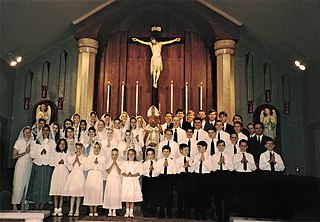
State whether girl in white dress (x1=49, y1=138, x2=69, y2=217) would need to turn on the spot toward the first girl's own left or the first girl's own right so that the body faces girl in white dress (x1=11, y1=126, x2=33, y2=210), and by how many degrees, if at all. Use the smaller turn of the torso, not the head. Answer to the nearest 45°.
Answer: approximately 135° to the first girl's own right

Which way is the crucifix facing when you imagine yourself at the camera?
facing the viewer

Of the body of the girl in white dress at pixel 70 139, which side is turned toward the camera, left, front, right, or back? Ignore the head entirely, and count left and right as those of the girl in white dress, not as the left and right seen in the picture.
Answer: front

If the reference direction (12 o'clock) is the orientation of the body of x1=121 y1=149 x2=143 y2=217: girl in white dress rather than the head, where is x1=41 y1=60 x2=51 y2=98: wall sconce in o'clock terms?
The wall sconce is roughly at 5 o'clock from the girl in white dress.

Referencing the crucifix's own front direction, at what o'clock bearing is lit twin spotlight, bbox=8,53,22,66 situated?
The lit twin spotlight is roughly at 3 o'clock from the crucifix.

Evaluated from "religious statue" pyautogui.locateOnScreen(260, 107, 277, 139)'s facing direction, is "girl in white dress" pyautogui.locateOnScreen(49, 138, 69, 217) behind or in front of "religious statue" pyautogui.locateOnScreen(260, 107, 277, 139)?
in front

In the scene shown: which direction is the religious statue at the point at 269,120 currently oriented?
toward the camera

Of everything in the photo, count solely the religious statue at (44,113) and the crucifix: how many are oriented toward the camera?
2

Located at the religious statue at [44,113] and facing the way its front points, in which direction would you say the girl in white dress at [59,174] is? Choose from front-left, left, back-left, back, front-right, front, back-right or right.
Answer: front

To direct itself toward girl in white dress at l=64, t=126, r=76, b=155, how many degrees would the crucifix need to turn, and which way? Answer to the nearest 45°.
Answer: approximately 45° to its right

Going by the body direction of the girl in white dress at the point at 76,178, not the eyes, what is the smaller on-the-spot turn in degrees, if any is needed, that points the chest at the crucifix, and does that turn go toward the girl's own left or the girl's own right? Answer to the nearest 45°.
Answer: approximately 135° to the girl's own left

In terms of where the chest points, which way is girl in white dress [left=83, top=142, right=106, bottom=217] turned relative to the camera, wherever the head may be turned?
toward the camera

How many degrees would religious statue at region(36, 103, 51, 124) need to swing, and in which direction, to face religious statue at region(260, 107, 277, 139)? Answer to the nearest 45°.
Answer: approximately 90° to its left
